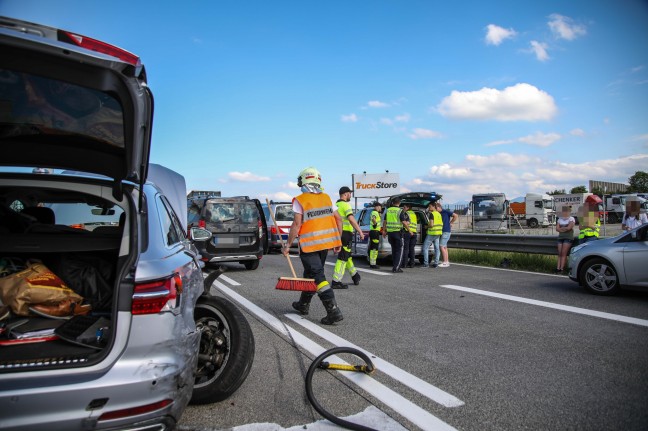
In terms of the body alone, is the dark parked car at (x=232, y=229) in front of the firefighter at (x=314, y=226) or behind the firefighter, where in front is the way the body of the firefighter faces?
in front

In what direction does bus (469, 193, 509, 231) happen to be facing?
toward the camera

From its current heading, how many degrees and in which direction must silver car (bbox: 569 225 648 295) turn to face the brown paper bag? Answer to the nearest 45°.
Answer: approximately 45° to its left

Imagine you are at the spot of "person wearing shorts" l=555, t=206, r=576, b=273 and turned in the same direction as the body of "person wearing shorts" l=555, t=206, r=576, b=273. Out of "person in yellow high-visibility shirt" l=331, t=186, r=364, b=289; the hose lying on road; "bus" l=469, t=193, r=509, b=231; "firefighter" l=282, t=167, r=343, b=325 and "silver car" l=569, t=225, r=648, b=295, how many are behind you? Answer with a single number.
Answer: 1

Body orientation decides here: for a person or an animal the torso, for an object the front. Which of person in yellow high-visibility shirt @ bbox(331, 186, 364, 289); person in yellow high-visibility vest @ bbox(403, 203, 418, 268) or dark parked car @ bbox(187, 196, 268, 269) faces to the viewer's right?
person in yellow high-visibility shirt @ bbox(331, 186, 364, 289)

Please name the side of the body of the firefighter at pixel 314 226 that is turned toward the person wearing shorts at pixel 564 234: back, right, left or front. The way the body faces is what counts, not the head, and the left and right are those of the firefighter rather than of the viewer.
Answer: right

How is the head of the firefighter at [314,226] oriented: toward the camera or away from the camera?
away from the camera

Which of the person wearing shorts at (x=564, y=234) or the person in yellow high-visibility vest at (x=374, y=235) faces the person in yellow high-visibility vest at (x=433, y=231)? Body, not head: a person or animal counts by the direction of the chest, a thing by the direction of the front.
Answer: the person in yellow high-visibility vest at (x=374, y=235)

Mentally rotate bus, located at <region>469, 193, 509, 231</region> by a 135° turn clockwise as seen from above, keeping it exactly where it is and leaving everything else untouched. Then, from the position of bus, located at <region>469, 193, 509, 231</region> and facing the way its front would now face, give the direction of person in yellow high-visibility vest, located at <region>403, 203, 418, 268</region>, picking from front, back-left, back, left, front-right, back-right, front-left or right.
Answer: back-left

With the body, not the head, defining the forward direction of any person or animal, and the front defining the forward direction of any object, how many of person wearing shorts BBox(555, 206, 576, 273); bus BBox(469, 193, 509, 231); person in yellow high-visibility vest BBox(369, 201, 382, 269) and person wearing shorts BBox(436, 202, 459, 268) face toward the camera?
2

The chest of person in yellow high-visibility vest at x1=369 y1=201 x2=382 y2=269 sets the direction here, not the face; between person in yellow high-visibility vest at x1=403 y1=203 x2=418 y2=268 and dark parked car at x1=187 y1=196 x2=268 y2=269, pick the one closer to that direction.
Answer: the person in yellow high-visibility vest

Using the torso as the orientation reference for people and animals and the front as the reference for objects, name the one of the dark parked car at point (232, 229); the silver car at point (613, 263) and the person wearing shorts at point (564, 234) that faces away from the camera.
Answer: the dark parked car

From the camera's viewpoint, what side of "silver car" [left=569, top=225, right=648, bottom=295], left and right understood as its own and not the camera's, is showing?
left

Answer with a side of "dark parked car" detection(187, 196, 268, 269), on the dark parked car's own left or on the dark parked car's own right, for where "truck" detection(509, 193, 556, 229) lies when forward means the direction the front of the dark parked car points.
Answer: on the dark parked car's own right

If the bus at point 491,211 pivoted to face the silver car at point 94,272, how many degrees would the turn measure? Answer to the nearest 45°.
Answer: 0° — it already faces it
